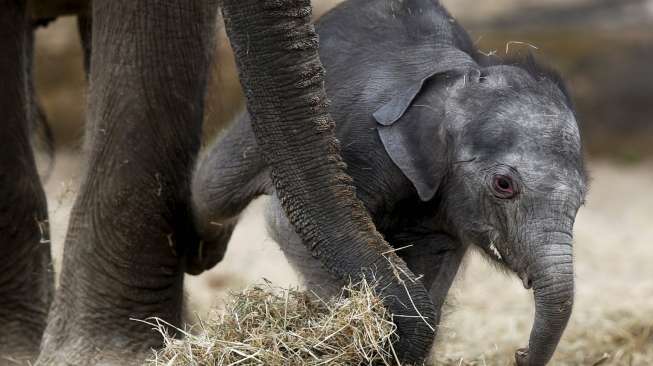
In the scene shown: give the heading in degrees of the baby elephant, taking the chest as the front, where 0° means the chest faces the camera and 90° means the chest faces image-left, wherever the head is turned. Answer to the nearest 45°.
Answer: approximately 315°

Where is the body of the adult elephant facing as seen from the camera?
to the viewer's right
